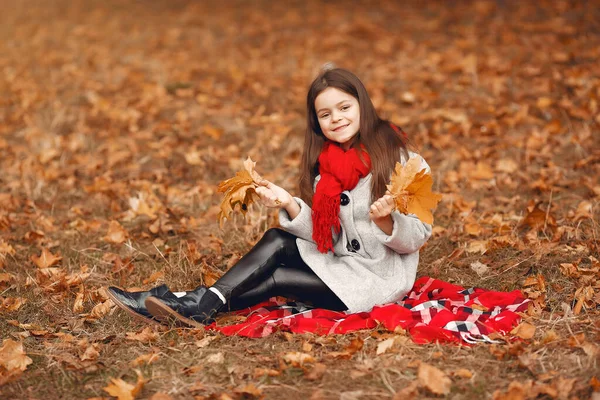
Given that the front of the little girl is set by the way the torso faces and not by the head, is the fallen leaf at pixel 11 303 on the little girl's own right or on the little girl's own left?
on the little girl's own right

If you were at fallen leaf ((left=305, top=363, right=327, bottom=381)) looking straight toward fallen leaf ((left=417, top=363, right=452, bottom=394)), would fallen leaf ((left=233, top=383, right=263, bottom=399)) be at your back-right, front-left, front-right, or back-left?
back-right

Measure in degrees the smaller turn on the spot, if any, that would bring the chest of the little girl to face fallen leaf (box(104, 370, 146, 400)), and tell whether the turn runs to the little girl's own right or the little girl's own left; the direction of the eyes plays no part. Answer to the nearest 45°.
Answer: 0° — they already face it

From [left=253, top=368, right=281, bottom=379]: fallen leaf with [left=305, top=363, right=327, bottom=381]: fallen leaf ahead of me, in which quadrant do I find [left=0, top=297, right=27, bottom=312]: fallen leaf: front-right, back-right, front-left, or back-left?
back-left

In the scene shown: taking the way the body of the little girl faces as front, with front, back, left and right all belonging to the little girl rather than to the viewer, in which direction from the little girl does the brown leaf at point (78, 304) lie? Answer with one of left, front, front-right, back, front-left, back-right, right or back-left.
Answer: front-right

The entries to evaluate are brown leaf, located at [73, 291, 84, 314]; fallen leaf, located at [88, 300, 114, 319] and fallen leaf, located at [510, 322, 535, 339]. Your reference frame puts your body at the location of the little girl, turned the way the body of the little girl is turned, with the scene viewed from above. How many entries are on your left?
1

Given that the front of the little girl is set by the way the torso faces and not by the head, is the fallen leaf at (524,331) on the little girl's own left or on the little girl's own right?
on the little girl's own left

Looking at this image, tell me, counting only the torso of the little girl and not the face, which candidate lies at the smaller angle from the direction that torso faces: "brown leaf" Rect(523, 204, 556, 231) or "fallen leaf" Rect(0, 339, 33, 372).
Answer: the fallen leaf

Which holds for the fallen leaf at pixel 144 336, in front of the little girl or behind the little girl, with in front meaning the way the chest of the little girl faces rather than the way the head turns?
in front

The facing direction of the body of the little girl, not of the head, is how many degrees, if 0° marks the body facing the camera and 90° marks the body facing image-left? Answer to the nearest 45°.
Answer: approximately 45°

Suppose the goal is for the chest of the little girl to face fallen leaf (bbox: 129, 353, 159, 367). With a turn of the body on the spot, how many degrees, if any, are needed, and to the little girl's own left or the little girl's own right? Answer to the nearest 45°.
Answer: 0° — they already face it

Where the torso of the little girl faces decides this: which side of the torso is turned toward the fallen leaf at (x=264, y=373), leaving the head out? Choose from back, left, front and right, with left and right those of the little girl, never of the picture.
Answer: front

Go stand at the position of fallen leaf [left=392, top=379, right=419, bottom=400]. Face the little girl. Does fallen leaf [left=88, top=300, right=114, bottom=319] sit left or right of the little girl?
left
